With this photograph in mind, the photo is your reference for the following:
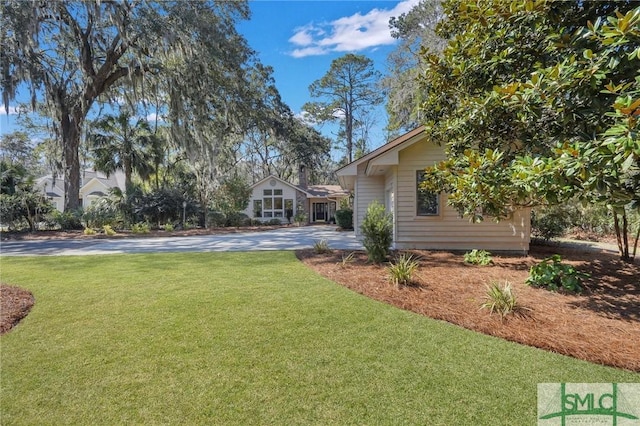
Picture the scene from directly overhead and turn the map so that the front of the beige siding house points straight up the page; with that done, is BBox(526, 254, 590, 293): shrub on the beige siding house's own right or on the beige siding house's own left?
on the beige siding house's own left

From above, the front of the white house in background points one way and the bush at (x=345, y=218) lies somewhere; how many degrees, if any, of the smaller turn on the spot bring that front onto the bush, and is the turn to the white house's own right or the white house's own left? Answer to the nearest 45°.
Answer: approximately 45° to the white house's own left

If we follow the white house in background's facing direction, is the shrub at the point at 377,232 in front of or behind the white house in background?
in front

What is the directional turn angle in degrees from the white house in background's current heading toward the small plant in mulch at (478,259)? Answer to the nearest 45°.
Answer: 0° — it already faces it
